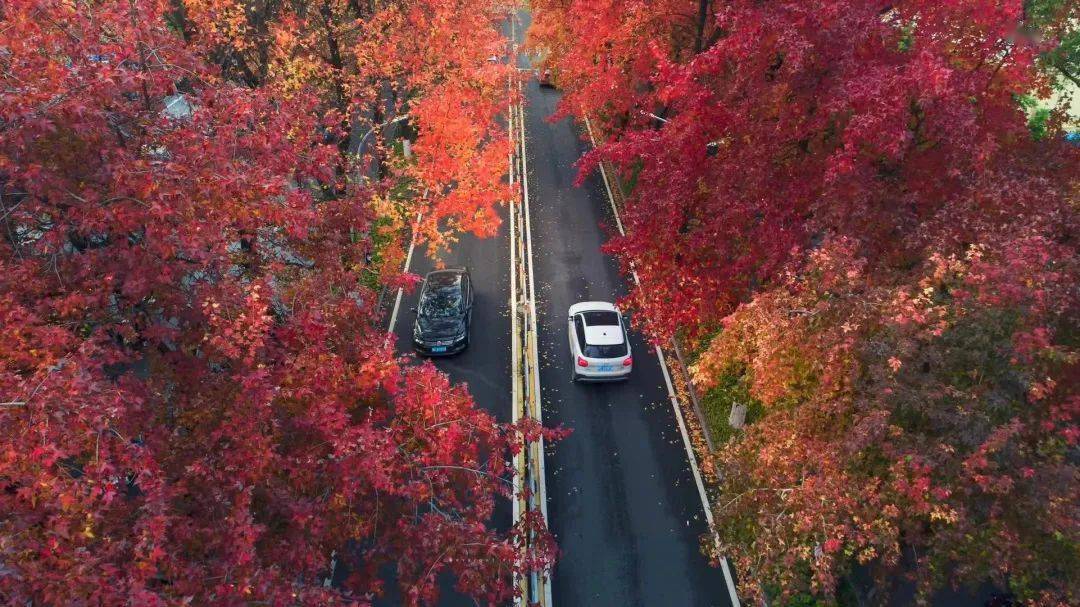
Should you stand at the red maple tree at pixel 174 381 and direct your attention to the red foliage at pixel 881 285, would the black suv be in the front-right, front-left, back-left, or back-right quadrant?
front-left

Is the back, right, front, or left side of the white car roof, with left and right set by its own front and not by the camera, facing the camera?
back

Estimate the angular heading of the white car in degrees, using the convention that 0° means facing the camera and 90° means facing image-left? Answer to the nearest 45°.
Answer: approximately 180°

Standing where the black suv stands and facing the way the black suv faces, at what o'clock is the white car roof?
The white car roof is roughly at 10 o'clock from the black suv.

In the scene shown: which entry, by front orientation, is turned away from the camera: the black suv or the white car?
the white car

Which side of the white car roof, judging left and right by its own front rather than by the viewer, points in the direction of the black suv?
left

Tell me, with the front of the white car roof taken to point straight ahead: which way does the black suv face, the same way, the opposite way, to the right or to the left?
the opposite way

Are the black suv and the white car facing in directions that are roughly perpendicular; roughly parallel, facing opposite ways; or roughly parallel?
roughly parallel, facing opposite ways

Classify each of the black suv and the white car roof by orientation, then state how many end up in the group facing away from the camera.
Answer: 1

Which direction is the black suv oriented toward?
toward the camera

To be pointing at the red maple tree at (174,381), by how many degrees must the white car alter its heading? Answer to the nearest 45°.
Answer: approximately 135° to its left
